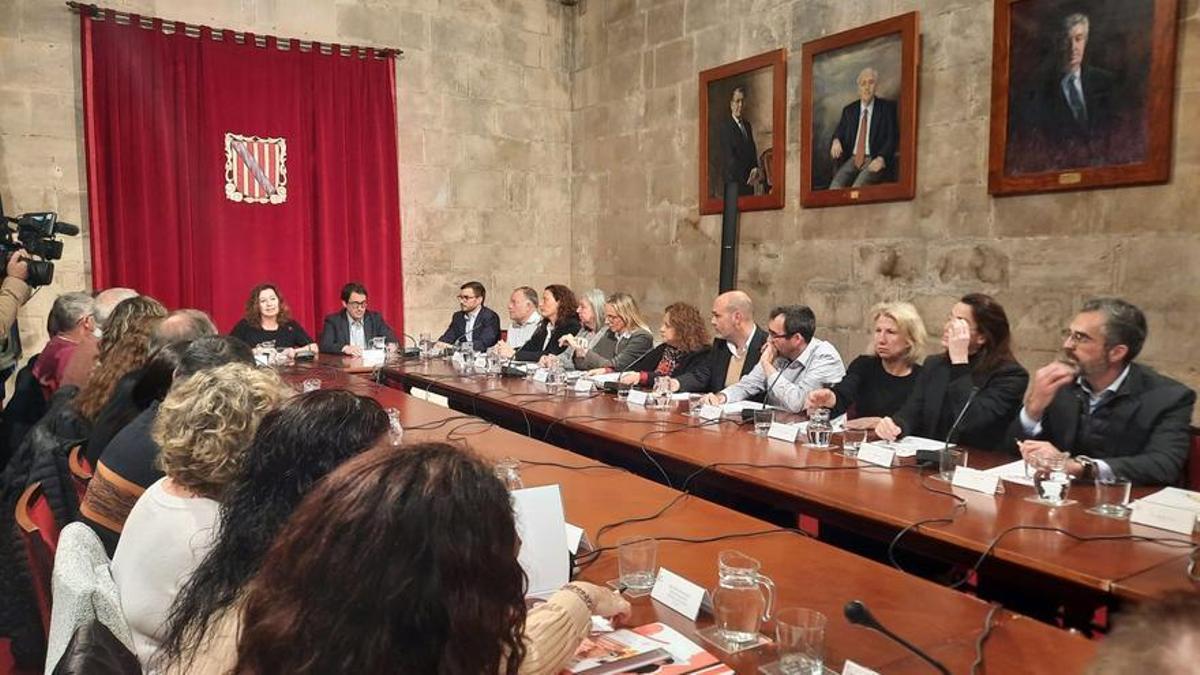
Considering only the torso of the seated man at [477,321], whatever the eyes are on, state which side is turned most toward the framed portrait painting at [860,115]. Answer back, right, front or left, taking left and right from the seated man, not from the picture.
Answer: left

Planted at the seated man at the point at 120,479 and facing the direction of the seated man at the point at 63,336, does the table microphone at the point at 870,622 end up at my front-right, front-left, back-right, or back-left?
back-right

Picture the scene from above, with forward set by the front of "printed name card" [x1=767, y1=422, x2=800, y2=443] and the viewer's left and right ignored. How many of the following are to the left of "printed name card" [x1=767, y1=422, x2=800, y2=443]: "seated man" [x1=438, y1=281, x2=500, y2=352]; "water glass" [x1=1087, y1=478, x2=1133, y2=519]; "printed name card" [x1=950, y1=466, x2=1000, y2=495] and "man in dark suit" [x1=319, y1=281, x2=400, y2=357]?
2

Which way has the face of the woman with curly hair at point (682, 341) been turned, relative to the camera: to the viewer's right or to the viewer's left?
to the viewer's left

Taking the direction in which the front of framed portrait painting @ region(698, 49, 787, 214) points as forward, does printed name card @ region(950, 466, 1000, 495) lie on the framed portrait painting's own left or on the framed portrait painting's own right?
on the framed portrait painting's own left

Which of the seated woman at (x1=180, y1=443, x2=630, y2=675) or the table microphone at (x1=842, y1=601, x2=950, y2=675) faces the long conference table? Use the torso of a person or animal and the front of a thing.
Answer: the seated woman

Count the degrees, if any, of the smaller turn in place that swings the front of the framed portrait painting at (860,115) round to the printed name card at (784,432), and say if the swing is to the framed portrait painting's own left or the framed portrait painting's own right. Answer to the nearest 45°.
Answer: approximately 45° to the framed portrait painting's own left

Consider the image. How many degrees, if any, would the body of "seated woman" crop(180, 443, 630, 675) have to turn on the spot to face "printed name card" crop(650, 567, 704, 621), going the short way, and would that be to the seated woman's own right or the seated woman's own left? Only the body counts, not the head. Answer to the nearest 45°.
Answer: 0° — they already face it

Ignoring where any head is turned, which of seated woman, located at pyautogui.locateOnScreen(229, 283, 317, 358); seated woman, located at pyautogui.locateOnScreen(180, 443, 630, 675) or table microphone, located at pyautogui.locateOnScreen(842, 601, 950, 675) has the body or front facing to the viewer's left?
the table microphone

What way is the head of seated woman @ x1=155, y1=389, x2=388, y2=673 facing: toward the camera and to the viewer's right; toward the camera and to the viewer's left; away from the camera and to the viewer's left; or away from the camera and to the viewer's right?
away from the camera and to the viewer's right

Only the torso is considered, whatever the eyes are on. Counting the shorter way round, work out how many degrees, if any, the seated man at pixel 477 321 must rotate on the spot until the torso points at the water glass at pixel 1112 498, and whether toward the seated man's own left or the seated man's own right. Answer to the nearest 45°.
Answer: approximately 45° to the seated man's own left

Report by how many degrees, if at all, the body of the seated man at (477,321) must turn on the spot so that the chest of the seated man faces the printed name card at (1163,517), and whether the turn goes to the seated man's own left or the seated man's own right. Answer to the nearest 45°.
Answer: approximately 45° to the seated man's own left
